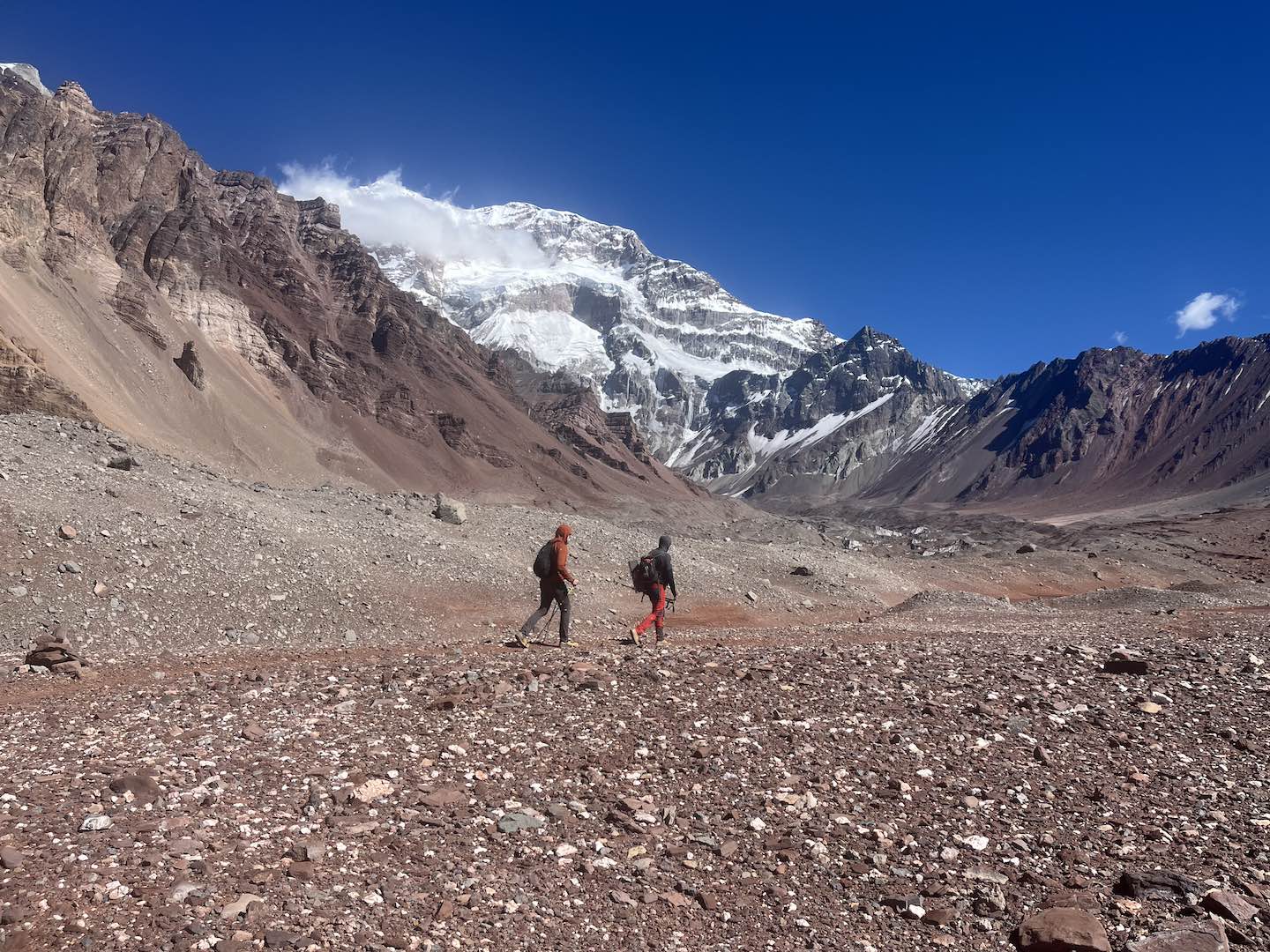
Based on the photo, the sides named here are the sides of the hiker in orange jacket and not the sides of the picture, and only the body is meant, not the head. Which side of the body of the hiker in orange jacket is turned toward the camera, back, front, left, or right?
right

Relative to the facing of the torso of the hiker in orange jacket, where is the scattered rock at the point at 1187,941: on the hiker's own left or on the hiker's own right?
on the hiker's own right

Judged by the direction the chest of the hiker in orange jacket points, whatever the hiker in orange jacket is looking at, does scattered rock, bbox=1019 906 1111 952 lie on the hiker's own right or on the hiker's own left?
on the hiker's own right

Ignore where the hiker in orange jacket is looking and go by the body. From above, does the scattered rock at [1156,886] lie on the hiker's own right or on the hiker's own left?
on the hiker's own right

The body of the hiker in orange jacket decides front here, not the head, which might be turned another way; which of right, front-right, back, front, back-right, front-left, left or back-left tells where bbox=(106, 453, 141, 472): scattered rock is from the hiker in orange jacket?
back-left

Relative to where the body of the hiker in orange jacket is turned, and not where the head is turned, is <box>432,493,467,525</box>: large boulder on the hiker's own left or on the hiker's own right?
on the hiker's own left

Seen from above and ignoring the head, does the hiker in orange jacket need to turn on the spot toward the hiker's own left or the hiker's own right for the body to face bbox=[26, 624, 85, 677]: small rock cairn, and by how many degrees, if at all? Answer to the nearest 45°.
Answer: approximately 180°

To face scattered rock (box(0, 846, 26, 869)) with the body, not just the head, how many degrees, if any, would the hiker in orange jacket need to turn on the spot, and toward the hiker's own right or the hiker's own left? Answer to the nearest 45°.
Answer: approximately 90° to the hiker's own right

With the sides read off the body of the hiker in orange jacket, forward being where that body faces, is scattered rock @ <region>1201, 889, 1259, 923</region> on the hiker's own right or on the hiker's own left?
on the hiker's own right
